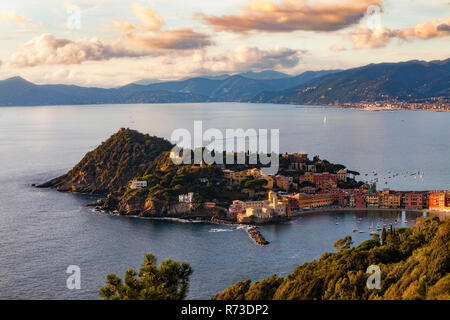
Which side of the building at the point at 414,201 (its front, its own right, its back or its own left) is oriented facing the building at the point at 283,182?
right

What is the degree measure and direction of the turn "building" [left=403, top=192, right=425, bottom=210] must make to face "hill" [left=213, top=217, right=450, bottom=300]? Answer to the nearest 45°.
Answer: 0° — it already faces it

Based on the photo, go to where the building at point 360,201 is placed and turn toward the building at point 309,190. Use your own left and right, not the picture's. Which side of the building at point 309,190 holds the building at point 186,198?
left

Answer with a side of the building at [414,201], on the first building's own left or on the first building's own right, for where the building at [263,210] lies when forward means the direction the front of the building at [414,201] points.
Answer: on the first building's own right

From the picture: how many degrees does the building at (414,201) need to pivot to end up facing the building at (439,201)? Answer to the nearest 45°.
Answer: approximately 45° to its left

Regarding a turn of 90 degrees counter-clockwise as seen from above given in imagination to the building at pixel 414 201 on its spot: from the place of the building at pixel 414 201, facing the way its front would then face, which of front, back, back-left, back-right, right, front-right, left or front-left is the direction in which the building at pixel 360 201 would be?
back

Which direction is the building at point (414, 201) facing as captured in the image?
toward the camera

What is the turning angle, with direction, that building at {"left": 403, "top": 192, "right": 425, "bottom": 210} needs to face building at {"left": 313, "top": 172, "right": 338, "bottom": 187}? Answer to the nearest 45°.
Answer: approximately 135° to its right

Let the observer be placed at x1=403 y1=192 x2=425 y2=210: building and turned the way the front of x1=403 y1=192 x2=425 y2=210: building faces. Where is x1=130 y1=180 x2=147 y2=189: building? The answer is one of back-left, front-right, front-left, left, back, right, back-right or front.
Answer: right

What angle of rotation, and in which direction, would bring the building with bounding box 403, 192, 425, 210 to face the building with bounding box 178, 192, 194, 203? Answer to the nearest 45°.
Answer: approximately 90° to its right

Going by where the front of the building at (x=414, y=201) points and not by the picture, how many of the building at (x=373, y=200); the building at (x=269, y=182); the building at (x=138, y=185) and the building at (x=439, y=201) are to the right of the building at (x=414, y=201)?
3

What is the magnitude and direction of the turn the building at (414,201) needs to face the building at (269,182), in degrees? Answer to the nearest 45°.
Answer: approximately 90° to its right

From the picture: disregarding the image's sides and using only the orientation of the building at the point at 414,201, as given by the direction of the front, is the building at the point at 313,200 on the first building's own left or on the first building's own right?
on the first building's own right
